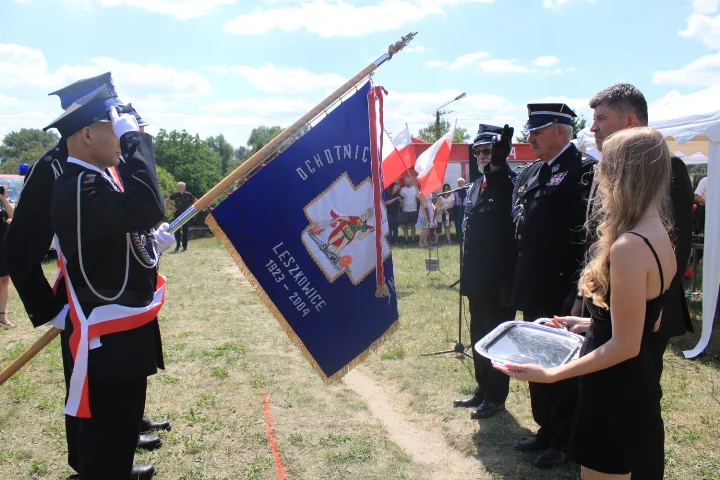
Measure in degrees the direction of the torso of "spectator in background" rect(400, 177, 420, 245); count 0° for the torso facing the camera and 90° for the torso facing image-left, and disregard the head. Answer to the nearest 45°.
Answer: approximately 0°

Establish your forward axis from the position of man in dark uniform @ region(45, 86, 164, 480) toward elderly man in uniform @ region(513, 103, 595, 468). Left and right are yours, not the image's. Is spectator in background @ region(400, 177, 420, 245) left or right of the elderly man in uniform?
left

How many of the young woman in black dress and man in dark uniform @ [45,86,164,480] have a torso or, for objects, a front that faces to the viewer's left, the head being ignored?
1

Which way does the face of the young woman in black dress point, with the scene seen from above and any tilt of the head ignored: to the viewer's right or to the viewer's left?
to the viewer's left

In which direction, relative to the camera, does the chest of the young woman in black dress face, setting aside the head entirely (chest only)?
to the viewer's left

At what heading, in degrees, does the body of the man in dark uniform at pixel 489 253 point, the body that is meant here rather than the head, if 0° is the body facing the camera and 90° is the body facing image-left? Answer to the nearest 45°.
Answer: approximately 45°

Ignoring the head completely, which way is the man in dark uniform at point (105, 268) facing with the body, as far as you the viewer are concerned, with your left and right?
facing to the right of the viewer

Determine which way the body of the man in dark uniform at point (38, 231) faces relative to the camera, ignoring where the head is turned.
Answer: to the viewer's right

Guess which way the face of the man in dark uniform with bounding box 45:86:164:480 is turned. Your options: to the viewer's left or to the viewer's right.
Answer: to the viewer's right
